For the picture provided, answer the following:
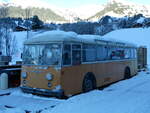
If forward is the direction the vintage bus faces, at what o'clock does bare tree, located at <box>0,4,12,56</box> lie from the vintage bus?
The bare tree is roughly at 4 o'clock from the vintage bus.

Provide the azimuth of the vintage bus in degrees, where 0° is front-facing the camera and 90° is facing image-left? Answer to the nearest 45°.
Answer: approximately 45°
